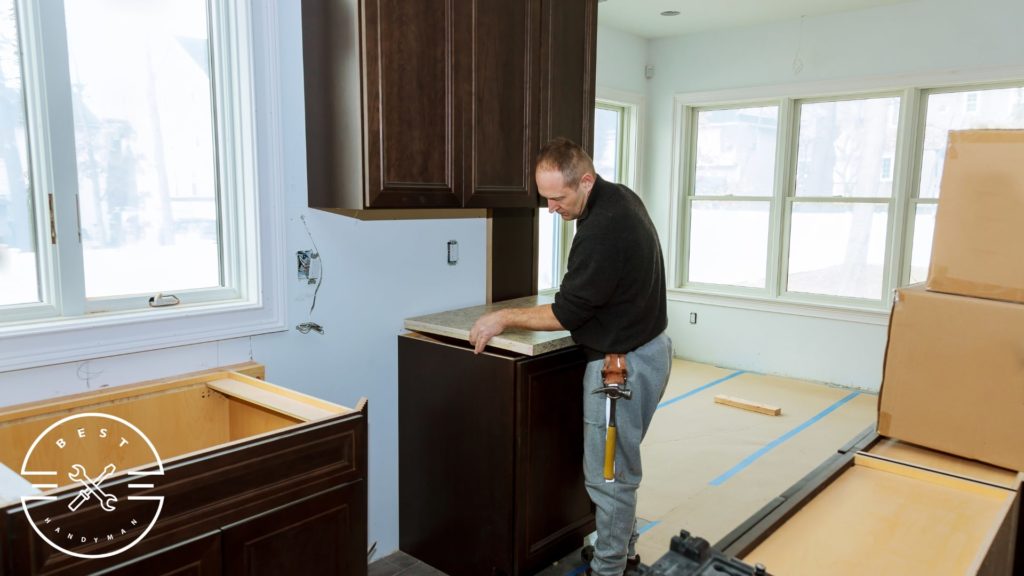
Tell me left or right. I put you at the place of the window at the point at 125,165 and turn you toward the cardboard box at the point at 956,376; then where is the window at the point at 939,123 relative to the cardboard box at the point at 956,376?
left

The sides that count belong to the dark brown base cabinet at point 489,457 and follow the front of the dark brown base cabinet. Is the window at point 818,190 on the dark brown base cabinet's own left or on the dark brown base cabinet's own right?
on the dark brown base cabinet's own left

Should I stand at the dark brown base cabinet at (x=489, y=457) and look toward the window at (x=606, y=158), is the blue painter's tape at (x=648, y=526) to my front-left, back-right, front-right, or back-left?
front-right

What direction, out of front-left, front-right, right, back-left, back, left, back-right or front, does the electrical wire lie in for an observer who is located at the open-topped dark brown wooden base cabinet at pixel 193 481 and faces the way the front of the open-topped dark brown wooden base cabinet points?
left

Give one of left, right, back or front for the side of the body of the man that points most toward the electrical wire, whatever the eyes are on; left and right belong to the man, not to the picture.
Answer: front

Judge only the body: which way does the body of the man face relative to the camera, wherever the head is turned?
to the viewer's left

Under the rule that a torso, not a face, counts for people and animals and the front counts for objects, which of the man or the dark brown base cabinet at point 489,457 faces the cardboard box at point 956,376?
the dark brown base cabinet

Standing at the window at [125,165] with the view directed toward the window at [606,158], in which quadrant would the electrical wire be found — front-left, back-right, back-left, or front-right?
front-right

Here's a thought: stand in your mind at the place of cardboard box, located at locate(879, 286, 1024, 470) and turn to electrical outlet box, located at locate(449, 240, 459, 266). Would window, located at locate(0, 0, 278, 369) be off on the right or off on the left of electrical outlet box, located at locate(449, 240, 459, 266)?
left

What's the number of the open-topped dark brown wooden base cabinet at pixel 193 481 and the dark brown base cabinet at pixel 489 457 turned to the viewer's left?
0

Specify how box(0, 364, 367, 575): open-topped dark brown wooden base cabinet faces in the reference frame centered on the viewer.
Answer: facing the viewer and to the right of the viewer

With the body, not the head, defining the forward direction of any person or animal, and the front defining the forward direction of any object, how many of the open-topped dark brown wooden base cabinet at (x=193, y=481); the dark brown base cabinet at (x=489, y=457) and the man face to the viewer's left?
1

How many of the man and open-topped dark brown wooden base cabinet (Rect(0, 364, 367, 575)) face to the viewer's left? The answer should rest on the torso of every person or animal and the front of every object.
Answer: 1
